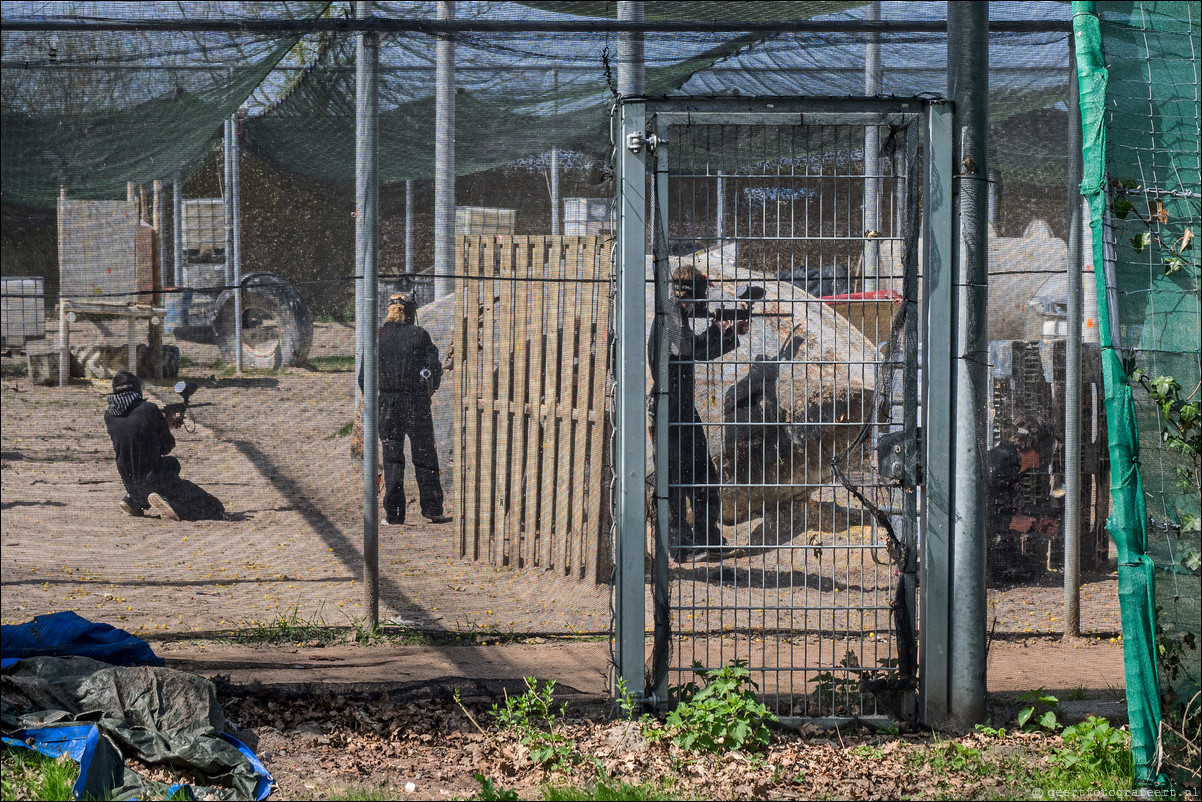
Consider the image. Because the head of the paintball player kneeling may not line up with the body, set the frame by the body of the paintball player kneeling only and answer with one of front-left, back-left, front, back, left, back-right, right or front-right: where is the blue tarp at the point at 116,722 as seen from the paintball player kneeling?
back-right

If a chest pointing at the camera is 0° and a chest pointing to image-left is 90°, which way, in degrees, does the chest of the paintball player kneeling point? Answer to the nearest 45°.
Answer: approximately 225°

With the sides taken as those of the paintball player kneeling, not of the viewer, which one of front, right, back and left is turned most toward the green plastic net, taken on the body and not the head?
right

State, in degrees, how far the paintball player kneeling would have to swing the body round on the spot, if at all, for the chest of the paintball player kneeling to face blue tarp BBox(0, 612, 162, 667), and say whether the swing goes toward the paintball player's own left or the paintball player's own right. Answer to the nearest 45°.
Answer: approximately 135° to the paintball player's own right

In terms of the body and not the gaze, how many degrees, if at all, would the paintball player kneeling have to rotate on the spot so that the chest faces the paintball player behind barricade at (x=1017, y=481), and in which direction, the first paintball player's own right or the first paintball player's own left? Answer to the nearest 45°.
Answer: approximately 45° to the first paintball player's own right
